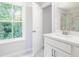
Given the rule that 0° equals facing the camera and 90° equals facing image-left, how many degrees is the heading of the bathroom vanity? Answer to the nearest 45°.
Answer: approximately 45°
